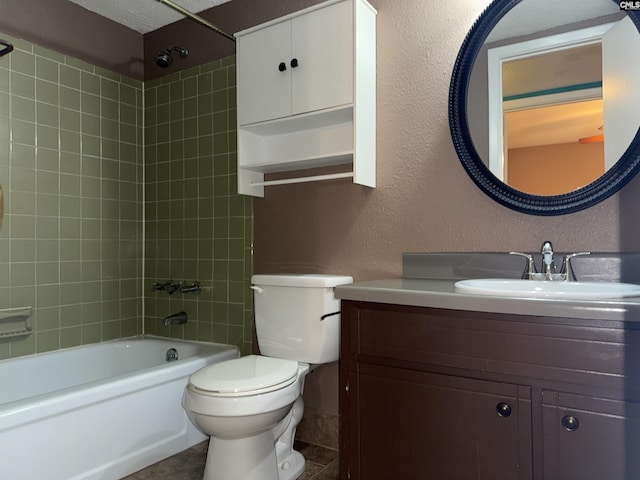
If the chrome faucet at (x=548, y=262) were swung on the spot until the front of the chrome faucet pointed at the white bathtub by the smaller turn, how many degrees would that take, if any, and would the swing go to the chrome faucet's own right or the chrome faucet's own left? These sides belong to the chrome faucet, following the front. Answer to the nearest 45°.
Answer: approximately 90° to the chrome faucet's own right

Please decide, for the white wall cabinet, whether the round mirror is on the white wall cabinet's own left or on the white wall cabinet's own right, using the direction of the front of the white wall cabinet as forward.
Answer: on the white wall cabinet's own left

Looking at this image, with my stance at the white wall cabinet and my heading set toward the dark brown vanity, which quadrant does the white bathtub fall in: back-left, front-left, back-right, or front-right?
back-right

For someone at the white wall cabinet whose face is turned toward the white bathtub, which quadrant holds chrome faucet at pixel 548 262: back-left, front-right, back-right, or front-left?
back-left

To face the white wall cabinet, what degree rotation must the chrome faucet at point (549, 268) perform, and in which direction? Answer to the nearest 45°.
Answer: approximately 90° to its right

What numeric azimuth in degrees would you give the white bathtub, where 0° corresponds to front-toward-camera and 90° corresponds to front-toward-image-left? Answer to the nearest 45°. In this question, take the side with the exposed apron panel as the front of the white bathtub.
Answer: approximately 315°

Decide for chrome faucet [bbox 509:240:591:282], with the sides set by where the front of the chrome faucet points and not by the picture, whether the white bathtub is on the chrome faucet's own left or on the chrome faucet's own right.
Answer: on the chrome faucet's own right

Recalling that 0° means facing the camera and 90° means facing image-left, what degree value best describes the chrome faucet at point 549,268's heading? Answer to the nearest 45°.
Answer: approximately 0°
